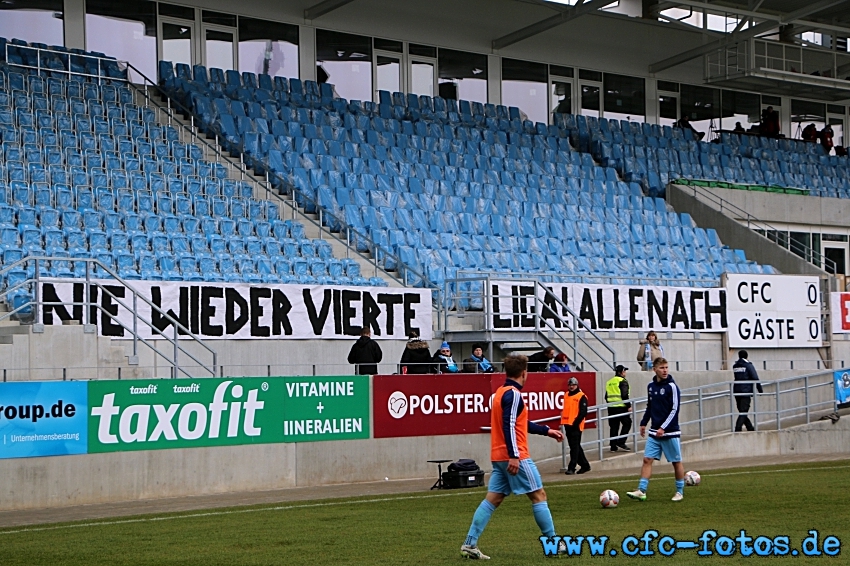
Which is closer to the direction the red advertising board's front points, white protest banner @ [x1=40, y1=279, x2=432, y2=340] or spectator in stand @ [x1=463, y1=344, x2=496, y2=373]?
the white protest banner

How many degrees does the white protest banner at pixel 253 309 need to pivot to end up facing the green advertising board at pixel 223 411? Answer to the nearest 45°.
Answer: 0° — it already faces it

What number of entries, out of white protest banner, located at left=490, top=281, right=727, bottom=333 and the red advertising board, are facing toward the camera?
2

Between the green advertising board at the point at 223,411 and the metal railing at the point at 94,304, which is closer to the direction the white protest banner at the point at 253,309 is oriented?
the green advertising board

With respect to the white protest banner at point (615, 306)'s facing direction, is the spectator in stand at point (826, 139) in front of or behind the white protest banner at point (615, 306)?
behind

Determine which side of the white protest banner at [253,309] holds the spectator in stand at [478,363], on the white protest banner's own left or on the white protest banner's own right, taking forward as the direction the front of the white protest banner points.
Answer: on the white protest banner's own left

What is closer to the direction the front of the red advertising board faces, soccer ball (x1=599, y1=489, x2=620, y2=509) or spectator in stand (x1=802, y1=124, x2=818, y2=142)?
the soccer ball

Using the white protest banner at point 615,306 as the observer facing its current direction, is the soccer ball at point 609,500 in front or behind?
in front

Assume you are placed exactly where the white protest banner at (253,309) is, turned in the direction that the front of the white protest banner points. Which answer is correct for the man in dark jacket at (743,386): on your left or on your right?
on your left

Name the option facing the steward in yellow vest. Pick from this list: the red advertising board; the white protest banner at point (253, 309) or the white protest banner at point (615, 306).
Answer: the white protest banner at point (615, 306)

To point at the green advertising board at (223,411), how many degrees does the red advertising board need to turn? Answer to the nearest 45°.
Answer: approximately 45° to its right

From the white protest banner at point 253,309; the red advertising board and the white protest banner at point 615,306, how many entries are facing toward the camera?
3

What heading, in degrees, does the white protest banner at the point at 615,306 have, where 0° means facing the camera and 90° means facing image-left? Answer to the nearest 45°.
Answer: approximately 0°
